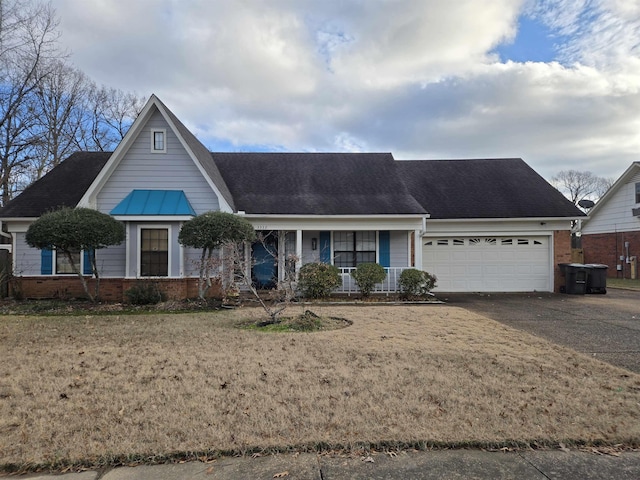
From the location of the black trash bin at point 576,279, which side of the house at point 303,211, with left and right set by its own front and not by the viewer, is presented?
left

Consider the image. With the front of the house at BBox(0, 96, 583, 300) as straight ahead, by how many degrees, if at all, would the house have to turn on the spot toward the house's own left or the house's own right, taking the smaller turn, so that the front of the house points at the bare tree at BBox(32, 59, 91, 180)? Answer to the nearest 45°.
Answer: approximately 135° to the house's own right

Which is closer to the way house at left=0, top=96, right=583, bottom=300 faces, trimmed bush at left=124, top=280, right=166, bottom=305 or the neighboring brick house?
the trimmed bush

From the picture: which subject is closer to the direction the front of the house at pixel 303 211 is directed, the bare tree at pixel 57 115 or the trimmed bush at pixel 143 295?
the trimmed bush

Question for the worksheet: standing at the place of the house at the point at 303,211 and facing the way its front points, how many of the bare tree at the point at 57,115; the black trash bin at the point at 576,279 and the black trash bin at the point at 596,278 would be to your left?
2

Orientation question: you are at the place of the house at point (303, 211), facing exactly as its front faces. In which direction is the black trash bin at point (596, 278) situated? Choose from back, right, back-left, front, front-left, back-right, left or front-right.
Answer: left

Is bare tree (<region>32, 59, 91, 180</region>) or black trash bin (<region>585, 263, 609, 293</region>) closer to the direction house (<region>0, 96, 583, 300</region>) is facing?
the black trash bin

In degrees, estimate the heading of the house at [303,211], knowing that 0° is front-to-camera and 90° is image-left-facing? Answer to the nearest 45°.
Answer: approximately 0°

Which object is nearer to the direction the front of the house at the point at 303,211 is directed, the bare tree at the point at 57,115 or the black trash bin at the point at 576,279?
the black trash bin
